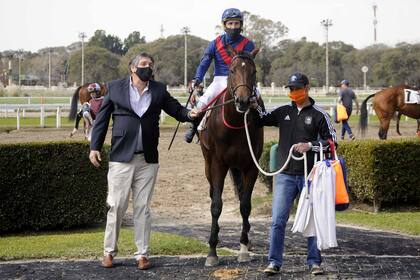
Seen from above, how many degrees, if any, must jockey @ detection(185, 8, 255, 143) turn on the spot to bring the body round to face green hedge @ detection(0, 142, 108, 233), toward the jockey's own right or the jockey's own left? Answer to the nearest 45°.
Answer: approximately 135° to the jockey's own right

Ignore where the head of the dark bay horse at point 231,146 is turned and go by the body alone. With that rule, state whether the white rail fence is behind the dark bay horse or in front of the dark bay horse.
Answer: behind

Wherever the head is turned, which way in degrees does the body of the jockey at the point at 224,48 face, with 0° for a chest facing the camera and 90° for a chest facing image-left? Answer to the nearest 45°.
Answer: approximately 0°

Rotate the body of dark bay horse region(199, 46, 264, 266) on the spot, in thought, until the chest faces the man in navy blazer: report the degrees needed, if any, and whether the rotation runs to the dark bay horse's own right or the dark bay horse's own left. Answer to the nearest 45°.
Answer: approximately 45° to the dark bay horse's own right

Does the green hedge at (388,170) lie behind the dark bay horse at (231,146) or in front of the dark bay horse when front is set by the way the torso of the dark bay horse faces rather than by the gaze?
behind
